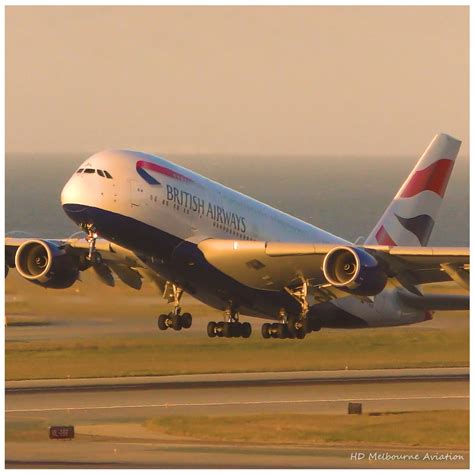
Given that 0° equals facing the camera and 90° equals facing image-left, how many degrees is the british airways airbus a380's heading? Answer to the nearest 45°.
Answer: approximately 45°
